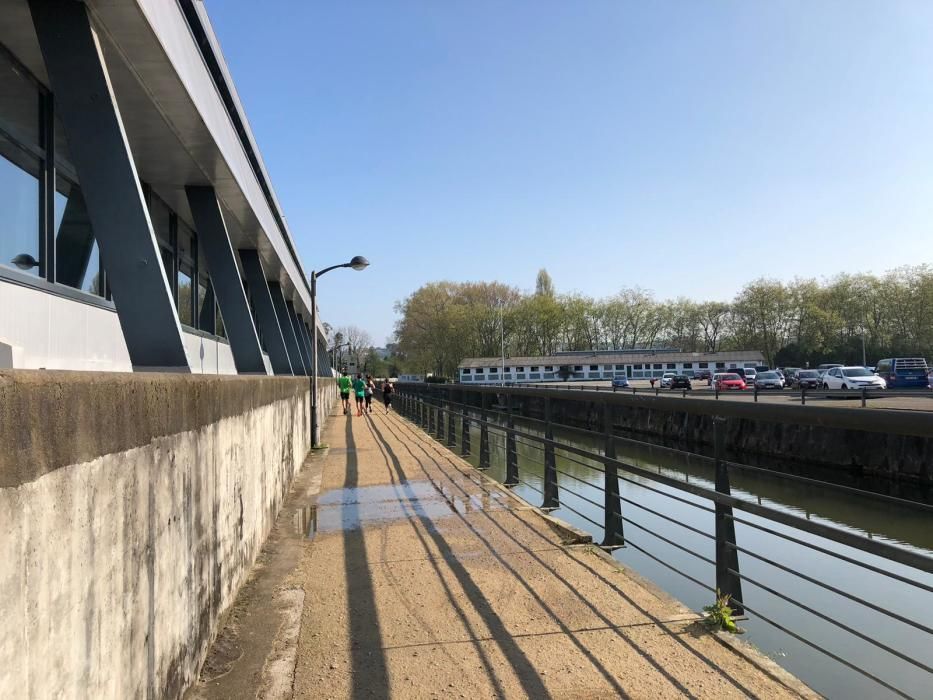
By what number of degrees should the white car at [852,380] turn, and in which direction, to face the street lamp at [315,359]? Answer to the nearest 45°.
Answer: approximately 45° to its right

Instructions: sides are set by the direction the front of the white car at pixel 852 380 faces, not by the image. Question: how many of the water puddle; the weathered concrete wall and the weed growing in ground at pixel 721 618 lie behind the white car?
0

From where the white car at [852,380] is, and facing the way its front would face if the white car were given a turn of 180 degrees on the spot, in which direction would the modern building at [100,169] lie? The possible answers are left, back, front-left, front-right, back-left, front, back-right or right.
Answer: back-left
